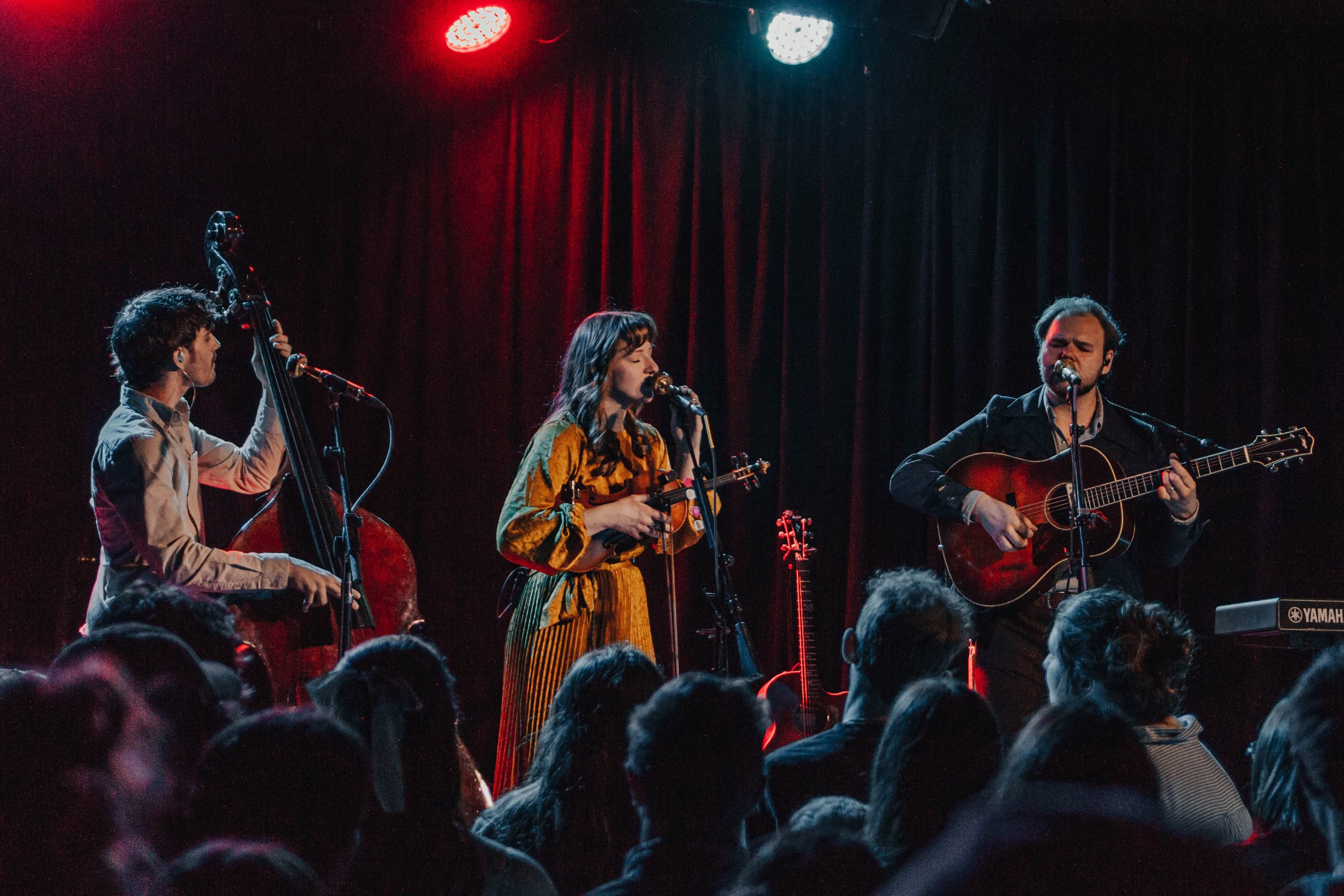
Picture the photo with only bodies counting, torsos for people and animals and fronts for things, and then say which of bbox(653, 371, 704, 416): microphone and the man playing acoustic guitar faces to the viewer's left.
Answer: the microphone

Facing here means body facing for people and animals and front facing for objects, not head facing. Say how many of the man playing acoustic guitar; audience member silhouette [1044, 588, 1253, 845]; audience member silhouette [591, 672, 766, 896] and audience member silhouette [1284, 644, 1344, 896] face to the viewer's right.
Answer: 0

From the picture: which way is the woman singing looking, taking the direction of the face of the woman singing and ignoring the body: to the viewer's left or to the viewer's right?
to the viewer's right

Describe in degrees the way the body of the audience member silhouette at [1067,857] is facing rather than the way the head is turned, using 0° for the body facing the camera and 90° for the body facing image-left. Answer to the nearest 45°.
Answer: approximately 180°

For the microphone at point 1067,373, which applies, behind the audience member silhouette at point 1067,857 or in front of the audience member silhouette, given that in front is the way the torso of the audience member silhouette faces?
in front

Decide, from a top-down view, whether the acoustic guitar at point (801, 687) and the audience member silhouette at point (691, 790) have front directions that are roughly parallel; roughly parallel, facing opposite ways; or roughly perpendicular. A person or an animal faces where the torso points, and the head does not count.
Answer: roughly parallel, facing opposite ways

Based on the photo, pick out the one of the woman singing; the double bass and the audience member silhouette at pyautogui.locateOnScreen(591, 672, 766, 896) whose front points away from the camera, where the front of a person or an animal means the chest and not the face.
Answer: the audience member silhouette

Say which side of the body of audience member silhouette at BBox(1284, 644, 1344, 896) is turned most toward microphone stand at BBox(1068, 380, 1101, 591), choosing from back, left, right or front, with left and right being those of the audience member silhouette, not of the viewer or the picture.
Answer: front

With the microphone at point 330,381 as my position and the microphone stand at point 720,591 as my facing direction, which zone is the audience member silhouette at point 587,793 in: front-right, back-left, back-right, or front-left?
front-right

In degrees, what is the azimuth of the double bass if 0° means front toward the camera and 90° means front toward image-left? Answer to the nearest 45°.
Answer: approximately 315°

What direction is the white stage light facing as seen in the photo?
toward the camera

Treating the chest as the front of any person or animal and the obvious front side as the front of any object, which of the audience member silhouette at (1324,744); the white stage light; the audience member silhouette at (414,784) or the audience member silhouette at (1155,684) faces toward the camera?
the white stage light

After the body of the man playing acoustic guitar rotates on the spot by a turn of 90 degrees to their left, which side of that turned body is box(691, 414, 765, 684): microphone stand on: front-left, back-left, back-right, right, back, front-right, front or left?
back-right

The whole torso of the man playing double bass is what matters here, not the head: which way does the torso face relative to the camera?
to the viewer's right

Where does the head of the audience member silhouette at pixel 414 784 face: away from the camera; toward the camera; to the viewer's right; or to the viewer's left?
away from the camera

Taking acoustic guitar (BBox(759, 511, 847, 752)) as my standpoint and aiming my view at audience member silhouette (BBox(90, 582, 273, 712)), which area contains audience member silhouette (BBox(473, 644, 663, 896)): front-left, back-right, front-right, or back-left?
front-left
